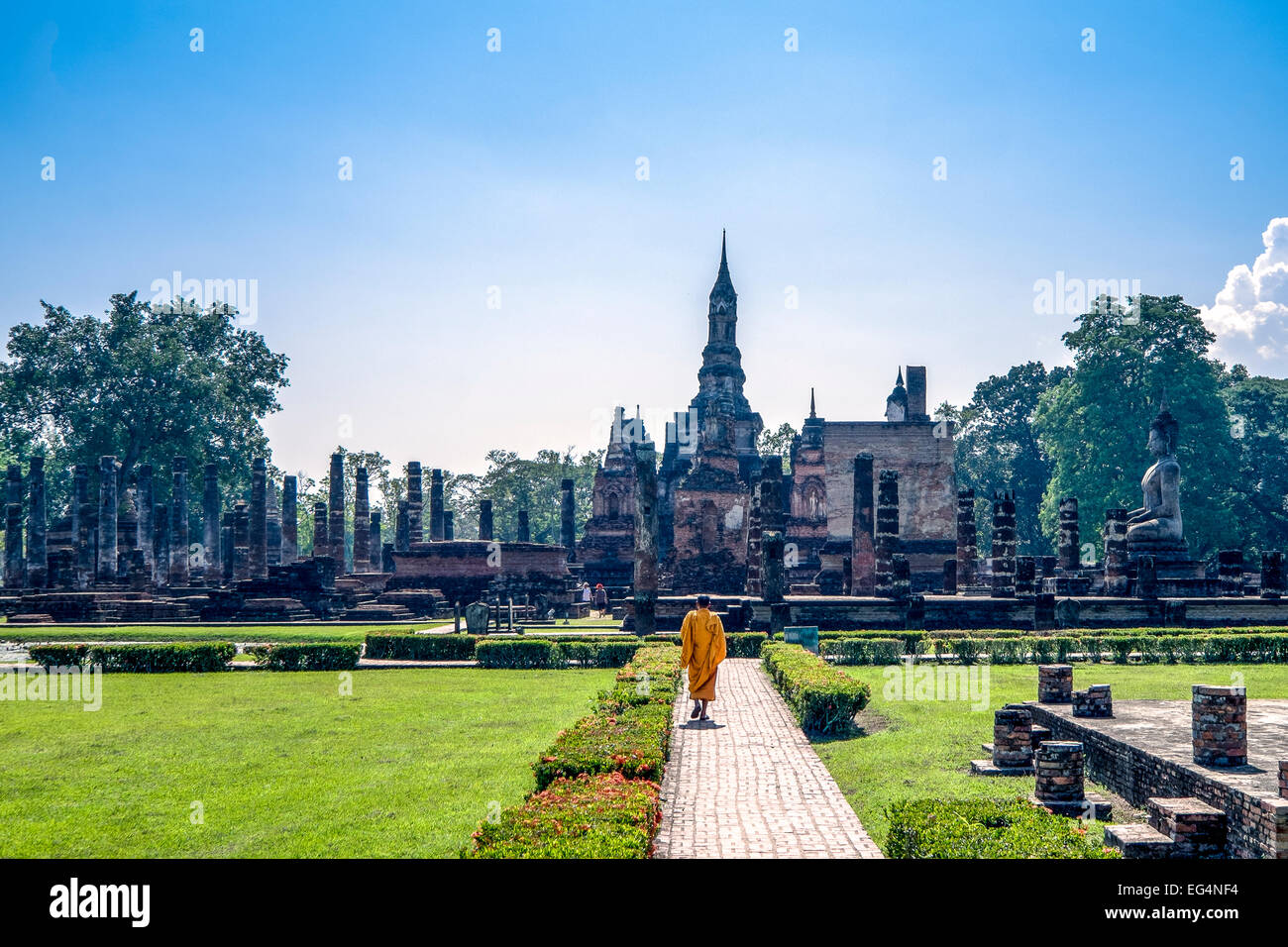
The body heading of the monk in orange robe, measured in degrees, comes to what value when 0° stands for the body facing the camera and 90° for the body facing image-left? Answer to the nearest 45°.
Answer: approximately 180°

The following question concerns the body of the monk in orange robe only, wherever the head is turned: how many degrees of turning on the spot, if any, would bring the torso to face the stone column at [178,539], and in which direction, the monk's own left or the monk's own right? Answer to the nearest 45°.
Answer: approximately 45° to the monk's own left

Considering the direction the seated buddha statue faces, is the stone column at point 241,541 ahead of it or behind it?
ahead

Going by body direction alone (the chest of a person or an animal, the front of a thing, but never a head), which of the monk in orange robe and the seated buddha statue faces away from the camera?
the monk in orange robe

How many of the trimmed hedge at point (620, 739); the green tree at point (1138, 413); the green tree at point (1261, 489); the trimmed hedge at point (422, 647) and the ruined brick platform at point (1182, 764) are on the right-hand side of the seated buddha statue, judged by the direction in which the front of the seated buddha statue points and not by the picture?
2
